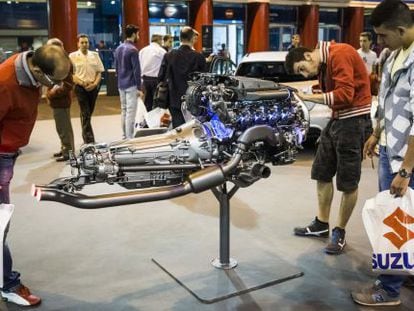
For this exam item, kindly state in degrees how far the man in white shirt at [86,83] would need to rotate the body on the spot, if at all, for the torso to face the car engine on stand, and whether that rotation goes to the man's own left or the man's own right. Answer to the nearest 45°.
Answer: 0° — they already face it

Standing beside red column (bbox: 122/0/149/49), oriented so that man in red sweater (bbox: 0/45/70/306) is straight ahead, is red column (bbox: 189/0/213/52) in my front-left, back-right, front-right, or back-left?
back-left

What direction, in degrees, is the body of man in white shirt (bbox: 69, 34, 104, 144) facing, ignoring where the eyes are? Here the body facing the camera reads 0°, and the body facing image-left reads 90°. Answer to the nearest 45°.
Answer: approximately 0°

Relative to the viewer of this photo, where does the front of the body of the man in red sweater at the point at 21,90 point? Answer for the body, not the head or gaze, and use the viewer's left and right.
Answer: facing to the right of the viewer

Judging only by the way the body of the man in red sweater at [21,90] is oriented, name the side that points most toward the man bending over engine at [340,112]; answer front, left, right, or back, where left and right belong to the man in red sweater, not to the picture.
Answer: front

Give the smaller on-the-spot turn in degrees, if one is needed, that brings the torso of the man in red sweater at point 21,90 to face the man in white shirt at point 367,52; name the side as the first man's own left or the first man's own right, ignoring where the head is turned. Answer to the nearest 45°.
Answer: approximately 45° to the first man's own left

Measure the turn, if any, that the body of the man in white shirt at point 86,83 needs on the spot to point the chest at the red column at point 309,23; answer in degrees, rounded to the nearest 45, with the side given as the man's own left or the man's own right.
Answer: approximately 135° to the man's own left

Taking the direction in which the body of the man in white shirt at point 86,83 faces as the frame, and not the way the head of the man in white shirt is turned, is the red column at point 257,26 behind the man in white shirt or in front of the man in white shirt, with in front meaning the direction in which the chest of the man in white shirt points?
behind

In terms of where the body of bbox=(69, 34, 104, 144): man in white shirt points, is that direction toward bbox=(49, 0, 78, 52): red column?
no

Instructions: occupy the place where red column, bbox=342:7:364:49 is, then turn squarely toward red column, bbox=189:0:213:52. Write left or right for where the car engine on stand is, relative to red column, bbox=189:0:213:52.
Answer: left

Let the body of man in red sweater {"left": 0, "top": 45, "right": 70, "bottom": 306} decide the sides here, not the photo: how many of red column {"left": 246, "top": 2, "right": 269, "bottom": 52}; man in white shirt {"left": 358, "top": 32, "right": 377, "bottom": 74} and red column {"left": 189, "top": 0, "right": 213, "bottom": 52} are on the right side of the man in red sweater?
0

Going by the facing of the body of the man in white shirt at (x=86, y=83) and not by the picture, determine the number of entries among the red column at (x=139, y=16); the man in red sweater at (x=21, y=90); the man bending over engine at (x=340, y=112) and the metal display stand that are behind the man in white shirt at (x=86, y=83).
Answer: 1

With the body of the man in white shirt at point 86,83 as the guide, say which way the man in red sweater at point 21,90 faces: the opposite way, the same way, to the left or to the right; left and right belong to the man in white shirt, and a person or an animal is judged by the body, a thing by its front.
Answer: to the left

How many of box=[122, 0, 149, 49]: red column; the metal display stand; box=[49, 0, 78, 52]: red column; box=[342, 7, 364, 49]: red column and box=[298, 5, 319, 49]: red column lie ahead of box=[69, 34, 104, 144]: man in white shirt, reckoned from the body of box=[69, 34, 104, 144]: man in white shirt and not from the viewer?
1

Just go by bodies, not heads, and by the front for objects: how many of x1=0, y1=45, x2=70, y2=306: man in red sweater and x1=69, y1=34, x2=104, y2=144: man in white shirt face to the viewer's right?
1

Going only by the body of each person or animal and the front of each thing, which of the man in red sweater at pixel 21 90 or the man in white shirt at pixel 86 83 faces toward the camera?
the man in white shirt

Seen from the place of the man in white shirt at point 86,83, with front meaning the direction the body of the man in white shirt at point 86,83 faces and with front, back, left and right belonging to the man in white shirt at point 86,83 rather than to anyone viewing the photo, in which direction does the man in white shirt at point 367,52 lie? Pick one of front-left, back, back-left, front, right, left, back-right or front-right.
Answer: left

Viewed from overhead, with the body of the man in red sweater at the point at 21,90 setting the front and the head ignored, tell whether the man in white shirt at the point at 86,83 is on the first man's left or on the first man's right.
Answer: on the first man's left

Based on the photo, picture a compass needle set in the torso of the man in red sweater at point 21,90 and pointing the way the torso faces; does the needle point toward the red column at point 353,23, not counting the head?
no
